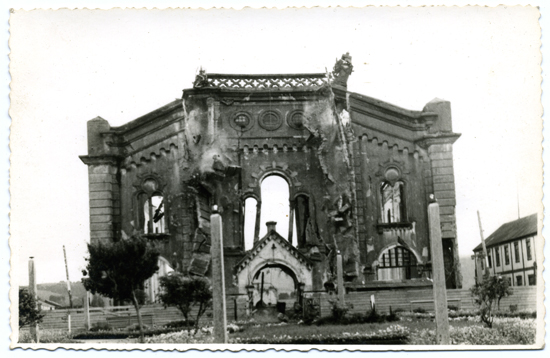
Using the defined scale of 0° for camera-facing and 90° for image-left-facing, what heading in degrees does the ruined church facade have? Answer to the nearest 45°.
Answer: approximately 0°

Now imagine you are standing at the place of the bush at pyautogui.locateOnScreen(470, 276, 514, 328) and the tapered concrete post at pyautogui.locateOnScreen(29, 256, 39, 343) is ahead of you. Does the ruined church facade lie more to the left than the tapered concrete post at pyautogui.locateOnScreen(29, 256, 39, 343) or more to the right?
right

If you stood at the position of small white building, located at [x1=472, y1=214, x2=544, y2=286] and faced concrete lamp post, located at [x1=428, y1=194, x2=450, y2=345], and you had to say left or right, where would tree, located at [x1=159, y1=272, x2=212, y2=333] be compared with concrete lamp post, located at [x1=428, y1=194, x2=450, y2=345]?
right

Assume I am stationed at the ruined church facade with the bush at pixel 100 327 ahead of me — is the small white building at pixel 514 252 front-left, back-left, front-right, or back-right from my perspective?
back-left

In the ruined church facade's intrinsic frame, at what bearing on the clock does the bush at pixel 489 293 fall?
The bush is roughly at 10 o'clock from the ruined church facade.

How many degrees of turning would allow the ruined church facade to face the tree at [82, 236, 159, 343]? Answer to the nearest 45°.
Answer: approximately 45° to its right

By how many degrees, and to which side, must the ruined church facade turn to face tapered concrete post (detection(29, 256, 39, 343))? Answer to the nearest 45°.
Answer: approximately 45° to its right
